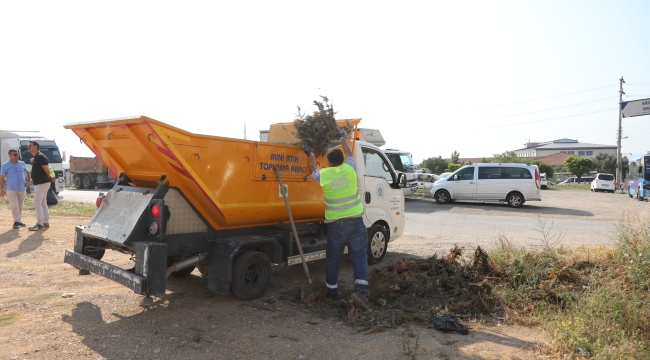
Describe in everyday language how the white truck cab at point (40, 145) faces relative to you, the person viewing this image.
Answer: facing the viewer and to the right of the viewer

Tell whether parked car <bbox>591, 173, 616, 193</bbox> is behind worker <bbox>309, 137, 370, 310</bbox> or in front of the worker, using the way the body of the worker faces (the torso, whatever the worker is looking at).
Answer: in front

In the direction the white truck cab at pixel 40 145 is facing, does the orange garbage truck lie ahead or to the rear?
ahead

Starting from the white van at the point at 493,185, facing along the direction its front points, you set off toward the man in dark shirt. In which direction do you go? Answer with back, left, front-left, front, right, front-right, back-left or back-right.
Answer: front-left

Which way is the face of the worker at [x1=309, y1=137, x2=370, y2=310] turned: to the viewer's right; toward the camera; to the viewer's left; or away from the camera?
away from the camera

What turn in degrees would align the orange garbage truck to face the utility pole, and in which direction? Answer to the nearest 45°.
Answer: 0° — it already faces it

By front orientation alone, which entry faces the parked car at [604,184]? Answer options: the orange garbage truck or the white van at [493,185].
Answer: the orange garbage truck

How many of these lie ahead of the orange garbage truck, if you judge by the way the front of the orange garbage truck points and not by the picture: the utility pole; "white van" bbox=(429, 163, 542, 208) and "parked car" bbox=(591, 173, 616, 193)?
3

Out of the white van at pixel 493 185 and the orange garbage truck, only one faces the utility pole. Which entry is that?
the orange garbage truck

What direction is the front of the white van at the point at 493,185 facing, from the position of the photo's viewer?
facing to the left of the viewer

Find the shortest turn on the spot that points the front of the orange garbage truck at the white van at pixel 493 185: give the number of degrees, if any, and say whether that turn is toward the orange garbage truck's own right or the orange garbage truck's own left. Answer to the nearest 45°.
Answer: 0° — it already faces it

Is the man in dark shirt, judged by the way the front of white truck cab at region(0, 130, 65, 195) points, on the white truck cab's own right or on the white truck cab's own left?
on the white truck cab's own right

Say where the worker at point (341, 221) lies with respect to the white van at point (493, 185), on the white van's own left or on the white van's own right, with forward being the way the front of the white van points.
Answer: on the white van's own left

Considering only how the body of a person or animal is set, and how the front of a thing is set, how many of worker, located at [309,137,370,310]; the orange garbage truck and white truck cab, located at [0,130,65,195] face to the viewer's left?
0

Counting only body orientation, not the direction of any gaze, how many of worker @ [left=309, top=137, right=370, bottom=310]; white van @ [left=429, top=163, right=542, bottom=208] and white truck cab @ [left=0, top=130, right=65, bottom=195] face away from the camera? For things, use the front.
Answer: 1

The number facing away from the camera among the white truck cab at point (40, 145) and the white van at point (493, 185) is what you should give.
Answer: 0

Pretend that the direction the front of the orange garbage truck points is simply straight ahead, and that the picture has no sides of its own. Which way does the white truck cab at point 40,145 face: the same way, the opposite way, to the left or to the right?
to the right

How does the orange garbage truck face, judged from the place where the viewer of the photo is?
facing away from the viewer and to the right of the viewer

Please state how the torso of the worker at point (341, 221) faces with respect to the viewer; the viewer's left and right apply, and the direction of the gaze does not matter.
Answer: facing away from the viewer

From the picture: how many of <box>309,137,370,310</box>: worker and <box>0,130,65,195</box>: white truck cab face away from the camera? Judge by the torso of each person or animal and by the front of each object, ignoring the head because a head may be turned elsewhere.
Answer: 1
